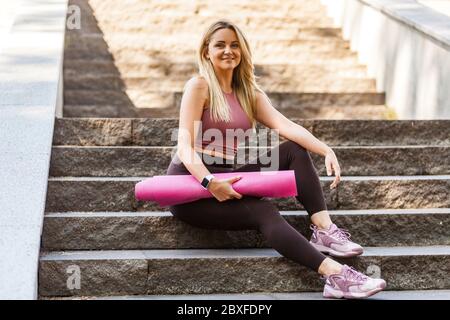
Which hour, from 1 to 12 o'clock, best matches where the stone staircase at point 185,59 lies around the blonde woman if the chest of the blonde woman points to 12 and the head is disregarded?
The stone staircase is roughly at 7 o'clock from the blonde woman.

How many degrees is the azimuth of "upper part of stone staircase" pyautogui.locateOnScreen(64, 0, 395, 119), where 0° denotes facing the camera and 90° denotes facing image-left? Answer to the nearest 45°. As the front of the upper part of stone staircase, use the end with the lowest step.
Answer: approximately 0°

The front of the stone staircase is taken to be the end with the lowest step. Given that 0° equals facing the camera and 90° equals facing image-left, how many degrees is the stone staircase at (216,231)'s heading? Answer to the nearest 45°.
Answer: approximately 0°
